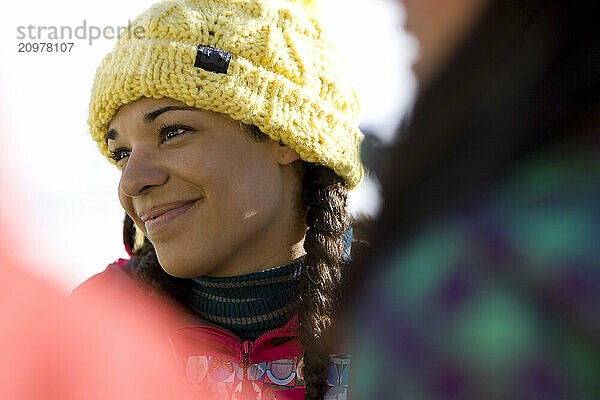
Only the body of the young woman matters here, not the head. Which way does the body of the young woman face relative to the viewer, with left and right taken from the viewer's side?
facing the viewer and to the left of the viewer
